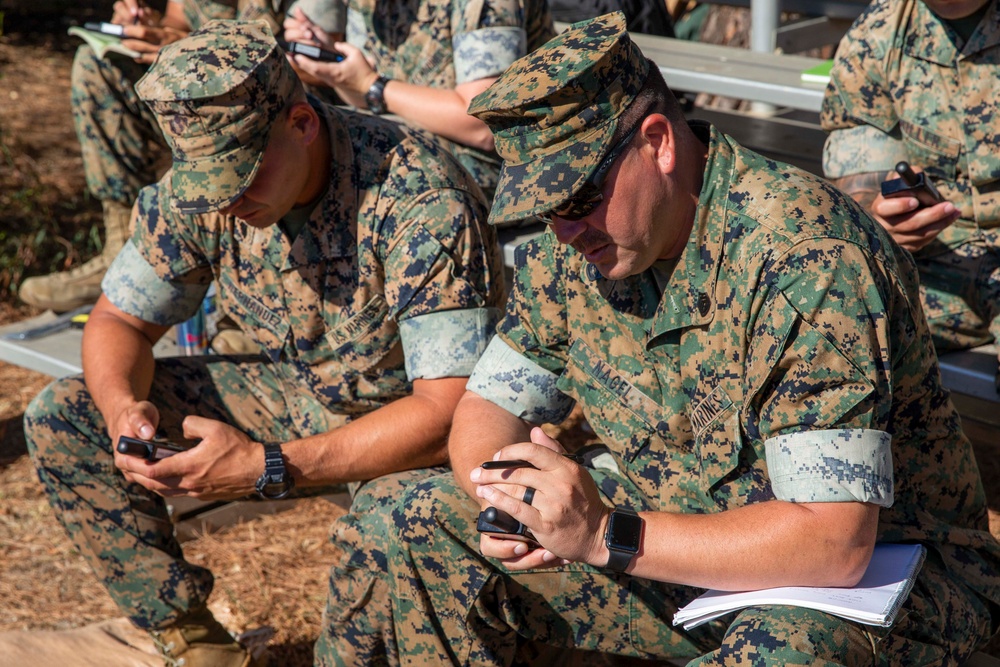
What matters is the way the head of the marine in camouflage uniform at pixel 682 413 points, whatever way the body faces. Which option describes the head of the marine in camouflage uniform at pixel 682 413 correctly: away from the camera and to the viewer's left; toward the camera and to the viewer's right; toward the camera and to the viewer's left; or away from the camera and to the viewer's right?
toward the camera and to the viewer's left

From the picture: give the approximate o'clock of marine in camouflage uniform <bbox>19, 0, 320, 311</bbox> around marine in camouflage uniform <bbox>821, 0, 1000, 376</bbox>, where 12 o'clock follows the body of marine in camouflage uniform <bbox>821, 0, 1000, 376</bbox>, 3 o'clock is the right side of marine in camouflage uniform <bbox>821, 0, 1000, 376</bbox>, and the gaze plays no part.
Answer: marine in camouflage uniform <bbox>19, 0, 320, 311</bbox> is roughly at 2 o'clock from marine in camouflage uniform <bbox>821, 0, 1000, 376</bbox>.

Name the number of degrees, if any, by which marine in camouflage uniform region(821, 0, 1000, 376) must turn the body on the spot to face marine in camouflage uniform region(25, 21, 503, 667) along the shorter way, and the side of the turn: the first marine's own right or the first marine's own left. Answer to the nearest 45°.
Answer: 0° — they already face them

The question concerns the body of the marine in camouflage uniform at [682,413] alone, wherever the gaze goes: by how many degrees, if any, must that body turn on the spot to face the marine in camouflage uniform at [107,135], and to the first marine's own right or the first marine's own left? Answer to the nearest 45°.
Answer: approximately 90° to the first marine's own right

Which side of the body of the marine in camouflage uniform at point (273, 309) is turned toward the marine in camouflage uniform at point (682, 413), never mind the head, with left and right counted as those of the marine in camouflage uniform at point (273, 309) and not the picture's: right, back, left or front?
left

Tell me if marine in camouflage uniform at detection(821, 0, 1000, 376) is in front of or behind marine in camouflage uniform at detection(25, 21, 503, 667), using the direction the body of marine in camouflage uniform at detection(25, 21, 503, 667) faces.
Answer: behind

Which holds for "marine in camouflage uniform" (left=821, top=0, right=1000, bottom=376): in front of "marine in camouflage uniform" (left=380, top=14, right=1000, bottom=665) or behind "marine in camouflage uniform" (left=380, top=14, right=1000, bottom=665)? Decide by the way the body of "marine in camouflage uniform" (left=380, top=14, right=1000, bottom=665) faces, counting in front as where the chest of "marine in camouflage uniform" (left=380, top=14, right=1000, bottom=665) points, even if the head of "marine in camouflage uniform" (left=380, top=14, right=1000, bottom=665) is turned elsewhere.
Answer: behind

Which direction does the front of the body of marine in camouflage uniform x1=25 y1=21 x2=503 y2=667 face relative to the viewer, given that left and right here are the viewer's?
facing the viewer and to the left of the viewer
